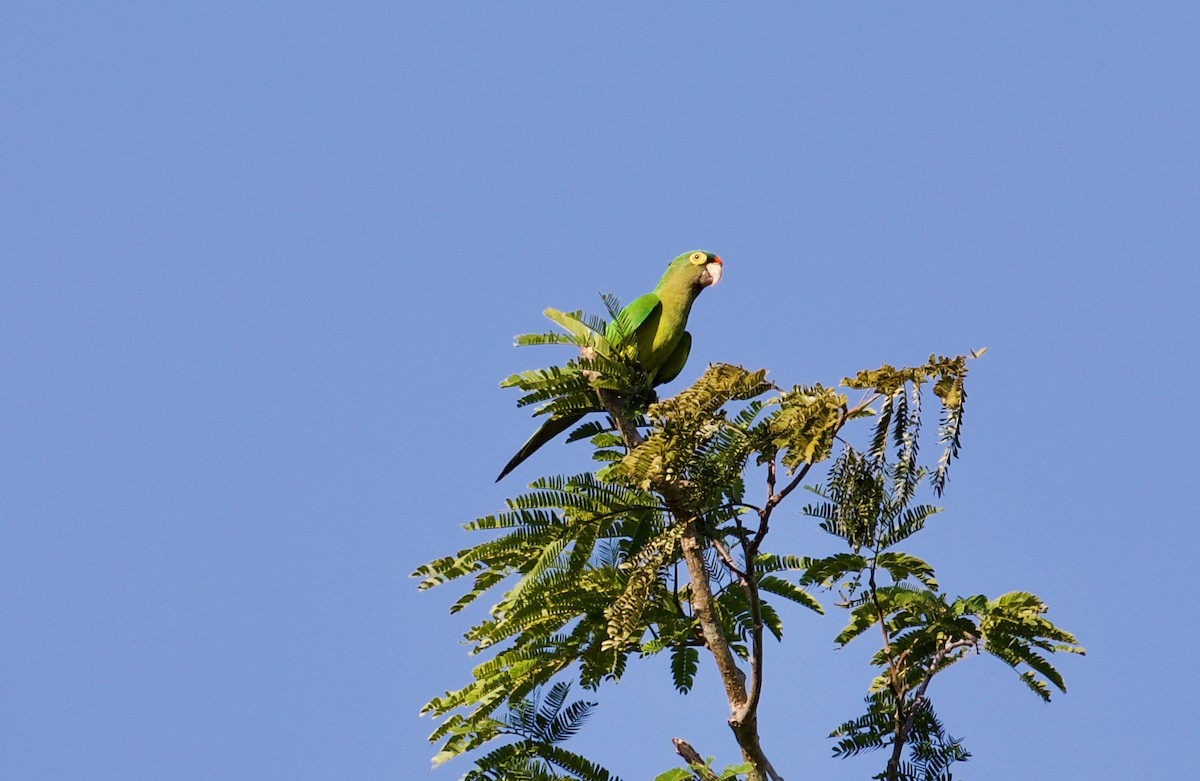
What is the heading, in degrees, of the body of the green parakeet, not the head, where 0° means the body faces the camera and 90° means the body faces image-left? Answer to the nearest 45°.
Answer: approximately 315°
